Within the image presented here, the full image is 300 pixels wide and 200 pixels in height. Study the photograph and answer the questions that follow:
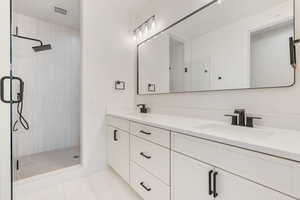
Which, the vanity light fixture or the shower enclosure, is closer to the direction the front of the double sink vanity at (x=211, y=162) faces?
the shower enclosure

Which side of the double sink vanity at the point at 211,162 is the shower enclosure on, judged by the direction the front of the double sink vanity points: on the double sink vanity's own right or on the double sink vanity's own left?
on the double sink vanity's own right

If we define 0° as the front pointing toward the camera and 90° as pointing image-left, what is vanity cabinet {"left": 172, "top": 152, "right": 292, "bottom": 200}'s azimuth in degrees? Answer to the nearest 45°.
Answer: approximately 45°

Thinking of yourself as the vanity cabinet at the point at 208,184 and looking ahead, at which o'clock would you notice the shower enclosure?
The shower enclosure is roughly at 2 o'clock from the vanity cabinet.

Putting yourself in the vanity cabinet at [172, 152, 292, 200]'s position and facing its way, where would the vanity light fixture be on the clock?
The vanity light fixture is roughly at 3 o'clock from the vanity cabinet.

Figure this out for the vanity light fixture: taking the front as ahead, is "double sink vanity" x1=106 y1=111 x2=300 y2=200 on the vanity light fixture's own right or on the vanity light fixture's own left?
on the vanity light fixture's own left

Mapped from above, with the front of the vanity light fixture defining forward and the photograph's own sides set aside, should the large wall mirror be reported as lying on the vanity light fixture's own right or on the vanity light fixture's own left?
on the vanity light fixture's own left
